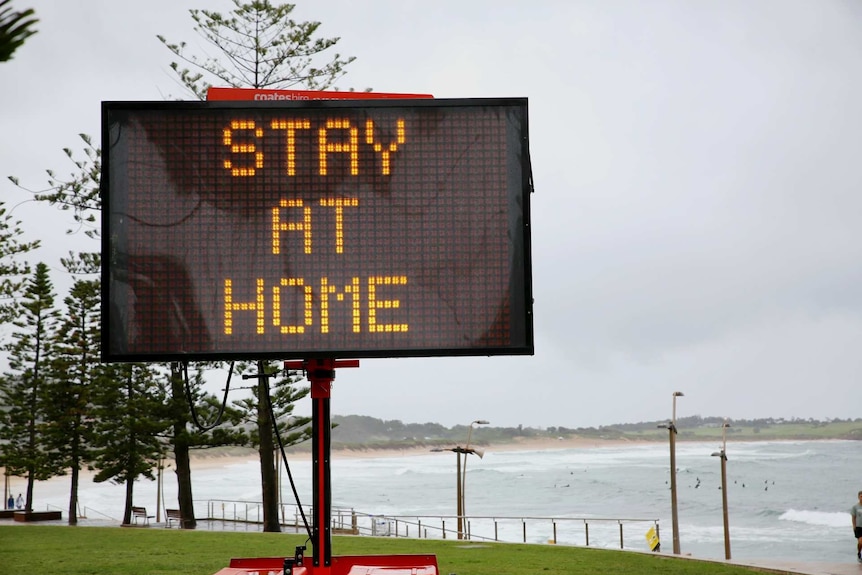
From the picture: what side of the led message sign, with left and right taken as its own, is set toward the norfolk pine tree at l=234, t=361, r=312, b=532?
back

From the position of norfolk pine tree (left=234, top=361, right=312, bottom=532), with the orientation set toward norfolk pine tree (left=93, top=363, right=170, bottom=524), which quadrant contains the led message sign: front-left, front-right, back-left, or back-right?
back-left

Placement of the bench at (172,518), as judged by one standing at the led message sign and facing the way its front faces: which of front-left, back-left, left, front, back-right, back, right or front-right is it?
back

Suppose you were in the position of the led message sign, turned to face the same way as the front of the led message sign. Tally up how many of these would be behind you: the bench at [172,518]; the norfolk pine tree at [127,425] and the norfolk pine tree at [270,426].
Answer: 3

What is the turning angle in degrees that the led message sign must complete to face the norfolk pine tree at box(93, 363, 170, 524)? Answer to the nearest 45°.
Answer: approximately 180°

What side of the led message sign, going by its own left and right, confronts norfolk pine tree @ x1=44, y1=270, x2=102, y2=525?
back

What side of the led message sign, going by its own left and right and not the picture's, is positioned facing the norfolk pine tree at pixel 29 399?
back

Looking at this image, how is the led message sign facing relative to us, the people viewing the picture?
facing the viewer

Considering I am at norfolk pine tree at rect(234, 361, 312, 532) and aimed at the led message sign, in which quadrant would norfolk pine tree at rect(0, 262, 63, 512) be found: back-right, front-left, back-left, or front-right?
back-right
